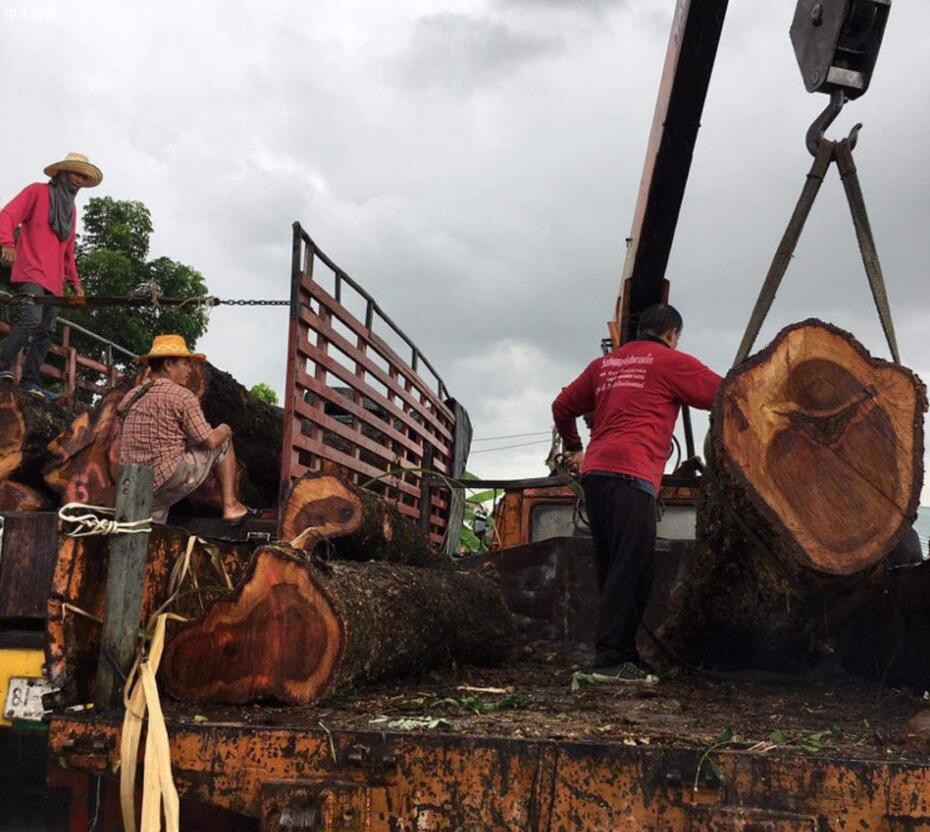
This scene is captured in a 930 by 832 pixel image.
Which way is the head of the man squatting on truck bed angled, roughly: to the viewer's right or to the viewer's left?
to the viewer's right

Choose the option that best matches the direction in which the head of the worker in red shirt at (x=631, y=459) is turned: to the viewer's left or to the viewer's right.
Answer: to the viewer's right

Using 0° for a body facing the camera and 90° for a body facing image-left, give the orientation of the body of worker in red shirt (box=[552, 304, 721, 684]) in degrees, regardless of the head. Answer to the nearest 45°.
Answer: approximately 225°

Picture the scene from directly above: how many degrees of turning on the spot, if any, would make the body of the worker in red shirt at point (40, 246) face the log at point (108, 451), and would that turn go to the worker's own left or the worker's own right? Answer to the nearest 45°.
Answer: approximately 45° to the worker's own right

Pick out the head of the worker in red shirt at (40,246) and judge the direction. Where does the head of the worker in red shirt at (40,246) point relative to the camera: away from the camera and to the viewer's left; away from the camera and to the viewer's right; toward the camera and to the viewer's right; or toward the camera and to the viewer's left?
toward the camera and to the viewer's right

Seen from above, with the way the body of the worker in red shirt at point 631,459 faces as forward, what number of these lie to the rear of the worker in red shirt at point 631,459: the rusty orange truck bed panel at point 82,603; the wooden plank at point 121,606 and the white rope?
3

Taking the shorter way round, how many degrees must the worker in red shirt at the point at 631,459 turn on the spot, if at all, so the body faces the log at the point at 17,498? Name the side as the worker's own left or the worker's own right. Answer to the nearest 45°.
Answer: approximately 135° to the worker's own left

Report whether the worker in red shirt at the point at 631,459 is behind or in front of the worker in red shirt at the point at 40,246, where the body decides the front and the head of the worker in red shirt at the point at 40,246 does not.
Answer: in front

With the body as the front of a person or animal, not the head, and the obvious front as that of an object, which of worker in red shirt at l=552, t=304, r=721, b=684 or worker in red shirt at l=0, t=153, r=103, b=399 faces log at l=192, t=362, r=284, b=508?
worker in red shirt at l=0, t=153, r=103, b=399

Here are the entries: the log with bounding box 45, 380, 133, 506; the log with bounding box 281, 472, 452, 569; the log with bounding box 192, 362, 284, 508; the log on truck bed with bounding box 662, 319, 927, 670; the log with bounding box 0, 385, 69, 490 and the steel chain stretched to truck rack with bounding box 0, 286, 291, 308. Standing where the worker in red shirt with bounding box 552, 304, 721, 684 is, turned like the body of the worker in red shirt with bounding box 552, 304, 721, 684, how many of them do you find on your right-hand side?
1

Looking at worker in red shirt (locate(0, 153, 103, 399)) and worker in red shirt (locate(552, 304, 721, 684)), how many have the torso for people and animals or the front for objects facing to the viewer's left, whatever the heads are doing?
0

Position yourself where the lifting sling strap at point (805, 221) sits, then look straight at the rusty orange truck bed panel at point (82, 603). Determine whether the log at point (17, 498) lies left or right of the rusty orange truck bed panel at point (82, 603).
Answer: right

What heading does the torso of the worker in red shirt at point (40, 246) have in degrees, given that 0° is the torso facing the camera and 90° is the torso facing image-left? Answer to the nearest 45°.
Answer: approximately 315°

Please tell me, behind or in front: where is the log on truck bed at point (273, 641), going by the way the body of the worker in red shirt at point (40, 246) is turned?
in front

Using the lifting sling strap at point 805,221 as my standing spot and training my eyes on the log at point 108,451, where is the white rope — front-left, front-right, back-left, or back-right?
front-left

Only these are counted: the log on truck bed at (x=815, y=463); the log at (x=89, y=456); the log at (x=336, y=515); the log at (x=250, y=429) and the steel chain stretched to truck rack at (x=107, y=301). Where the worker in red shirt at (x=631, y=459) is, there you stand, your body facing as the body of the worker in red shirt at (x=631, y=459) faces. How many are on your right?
1
